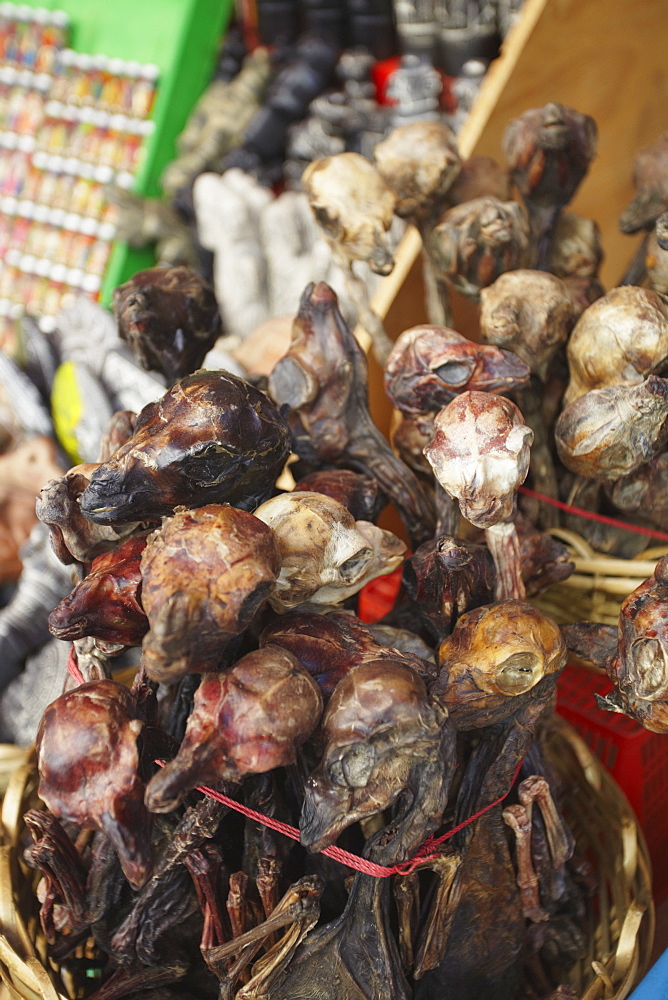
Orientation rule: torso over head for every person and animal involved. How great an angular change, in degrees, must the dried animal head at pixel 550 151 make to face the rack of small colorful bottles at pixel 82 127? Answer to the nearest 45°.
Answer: approximately 135° to its right

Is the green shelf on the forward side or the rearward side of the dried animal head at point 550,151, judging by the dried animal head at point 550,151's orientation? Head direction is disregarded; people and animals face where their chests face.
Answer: on the rearward side

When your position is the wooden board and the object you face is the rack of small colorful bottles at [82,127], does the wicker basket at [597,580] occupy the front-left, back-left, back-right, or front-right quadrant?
back-left

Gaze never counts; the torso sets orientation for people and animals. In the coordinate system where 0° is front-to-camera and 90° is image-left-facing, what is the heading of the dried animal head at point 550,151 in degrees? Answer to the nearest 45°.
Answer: approximately 0°
